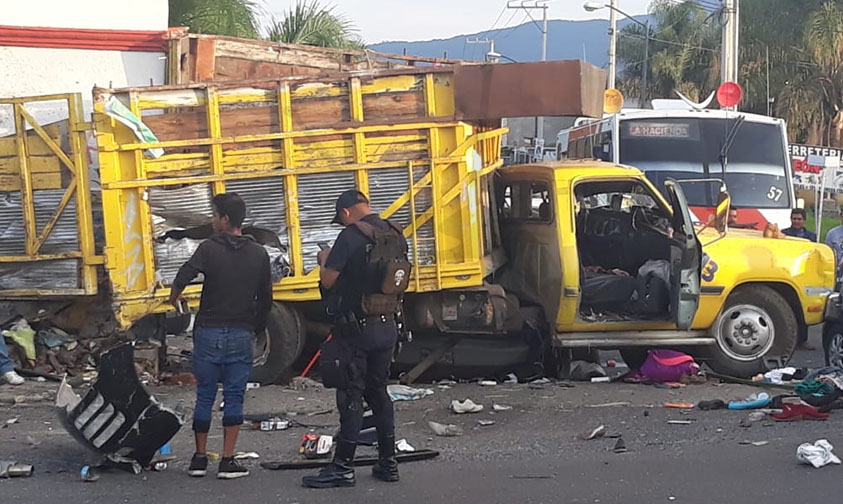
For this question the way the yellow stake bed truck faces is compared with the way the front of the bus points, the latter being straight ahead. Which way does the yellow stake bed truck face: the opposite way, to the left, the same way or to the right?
to the left

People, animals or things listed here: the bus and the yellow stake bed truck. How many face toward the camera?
1

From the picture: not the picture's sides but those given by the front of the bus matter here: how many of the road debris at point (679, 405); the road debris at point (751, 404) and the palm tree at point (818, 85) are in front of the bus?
2

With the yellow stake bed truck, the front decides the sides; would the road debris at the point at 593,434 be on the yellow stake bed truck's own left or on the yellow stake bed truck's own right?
on the yellow stake bed truck's own right

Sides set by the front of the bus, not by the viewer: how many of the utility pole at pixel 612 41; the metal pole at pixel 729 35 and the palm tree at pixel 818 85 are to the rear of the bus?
3

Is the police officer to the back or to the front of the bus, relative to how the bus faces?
to the front

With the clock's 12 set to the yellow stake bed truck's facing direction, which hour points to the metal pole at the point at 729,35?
The metal pole is roughly at 10 o'clock from the yellow stake bed truck.

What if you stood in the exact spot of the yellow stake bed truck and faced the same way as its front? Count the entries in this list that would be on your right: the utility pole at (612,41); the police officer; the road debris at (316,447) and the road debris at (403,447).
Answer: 3

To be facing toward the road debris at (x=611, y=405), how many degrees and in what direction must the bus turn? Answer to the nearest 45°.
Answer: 0° — it already faces it

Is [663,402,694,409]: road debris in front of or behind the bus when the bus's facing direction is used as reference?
in front

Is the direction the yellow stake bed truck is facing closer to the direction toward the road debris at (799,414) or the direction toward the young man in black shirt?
the road debris

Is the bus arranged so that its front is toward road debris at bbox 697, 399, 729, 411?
yes

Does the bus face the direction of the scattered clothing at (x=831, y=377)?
yes

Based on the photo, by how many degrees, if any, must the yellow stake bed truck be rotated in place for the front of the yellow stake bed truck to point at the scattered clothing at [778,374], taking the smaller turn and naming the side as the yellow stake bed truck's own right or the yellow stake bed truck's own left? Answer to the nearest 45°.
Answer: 0° — it already faces it

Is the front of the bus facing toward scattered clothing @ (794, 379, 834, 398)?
yes

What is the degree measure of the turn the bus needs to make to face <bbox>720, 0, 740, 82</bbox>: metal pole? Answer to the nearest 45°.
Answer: approximately 180°

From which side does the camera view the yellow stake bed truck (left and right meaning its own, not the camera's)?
right
